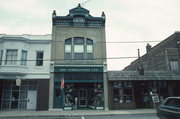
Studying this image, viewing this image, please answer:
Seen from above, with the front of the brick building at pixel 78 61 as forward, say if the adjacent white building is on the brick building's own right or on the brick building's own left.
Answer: on the brick building's own right

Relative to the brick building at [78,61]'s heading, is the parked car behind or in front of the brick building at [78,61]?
in front

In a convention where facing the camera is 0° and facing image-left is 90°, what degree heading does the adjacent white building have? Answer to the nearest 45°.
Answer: approximately 0°

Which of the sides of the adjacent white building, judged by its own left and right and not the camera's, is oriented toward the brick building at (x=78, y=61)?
left

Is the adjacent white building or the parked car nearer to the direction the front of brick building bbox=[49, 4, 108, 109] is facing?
the parked car

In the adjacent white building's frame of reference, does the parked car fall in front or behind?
in front

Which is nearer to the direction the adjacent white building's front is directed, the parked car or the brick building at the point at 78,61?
the parked car

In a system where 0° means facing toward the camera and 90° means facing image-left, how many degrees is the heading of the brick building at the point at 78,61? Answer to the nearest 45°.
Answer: approximately 0°

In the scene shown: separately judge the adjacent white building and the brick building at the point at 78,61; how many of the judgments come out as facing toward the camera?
2
